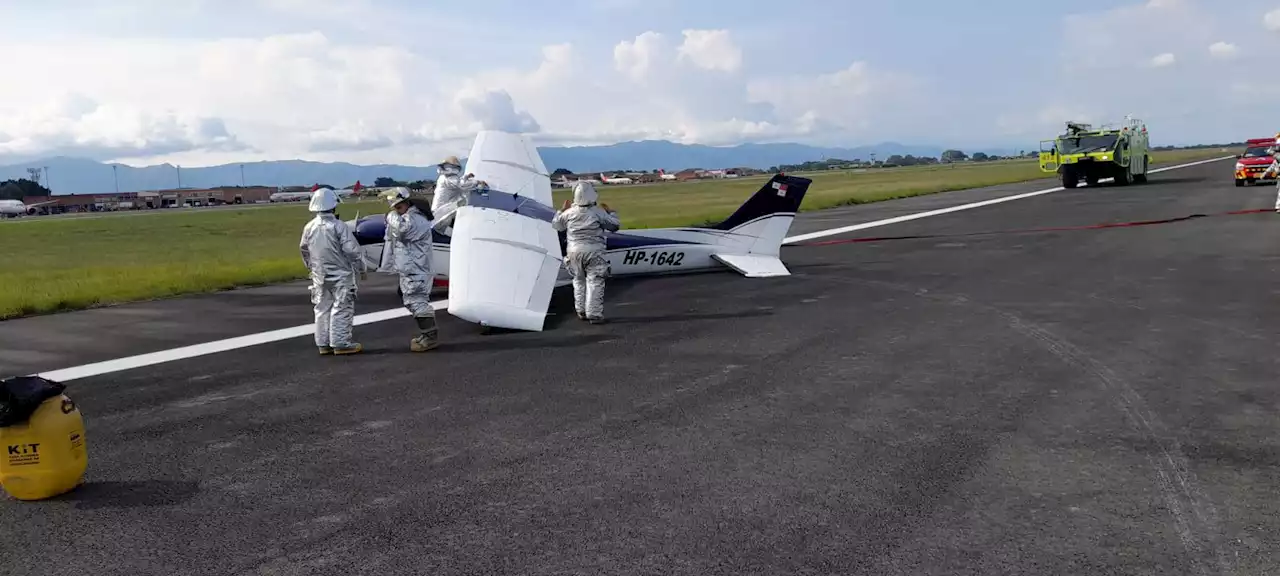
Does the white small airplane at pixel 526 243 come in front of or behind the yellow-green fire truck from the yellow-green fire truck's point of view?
in front

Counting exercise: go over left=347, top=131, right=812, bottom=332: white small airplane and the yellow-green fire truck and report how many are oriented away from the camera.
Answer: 0

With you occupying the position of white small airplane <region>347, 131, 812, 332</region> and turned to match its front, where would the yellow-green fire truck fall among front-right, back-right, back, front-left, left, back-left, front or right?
back-right

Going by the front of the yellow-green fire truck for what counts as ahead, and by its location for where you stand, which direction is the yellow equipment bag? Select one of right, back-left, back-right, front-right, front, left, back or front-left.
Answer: front-left

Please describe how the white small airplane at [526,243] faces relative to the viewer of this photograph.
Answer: facing to the left of the viewer

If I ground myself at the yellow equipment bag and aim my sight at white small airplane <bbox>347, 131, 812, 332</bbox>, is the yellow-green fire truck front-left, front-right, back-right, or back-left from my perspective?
front-right

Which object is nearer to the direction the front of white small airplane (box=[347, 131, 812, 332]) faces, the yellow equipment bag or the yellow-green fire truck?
the yellow equipment bag

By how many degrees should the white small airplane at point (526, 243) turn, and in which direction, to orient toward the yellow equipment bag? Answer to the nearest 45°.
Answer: approximately 90° to its left
